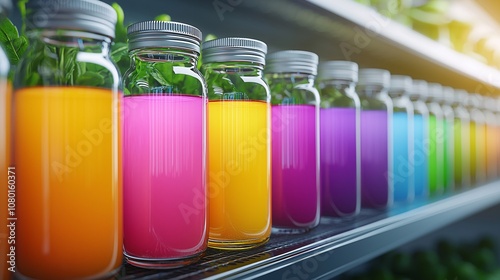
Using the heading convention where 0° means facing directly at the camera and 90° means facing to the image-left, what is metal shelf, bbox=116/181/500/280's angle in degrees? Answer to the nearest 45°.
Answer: approximately 315°
